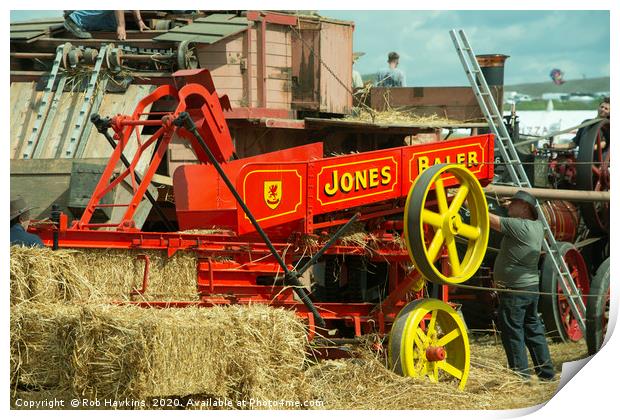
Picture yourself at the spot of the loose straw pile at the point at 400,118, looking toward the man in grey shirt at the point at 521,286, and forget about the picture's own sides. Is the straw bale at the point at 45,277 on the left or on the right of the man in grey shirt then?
right

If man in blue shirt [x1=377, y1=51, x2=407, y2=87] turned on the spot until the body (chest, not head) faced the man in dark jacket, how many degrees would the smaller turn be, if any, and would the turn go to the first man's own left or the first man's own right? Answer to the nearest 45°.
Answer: approximately 135° to the first man's own left

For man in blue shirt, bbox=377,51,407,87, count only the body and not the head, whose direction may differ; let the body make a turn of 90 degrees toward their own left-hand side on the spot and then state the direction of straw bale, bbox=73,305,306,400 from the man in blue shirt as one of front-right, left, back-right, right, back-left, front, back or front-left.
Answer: left

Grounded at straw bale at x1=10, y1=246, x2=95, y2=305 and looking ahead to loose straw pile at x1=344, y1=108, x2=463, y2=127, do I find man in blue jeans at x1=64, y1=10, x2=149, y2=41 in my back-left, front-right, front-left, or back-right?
front-left
